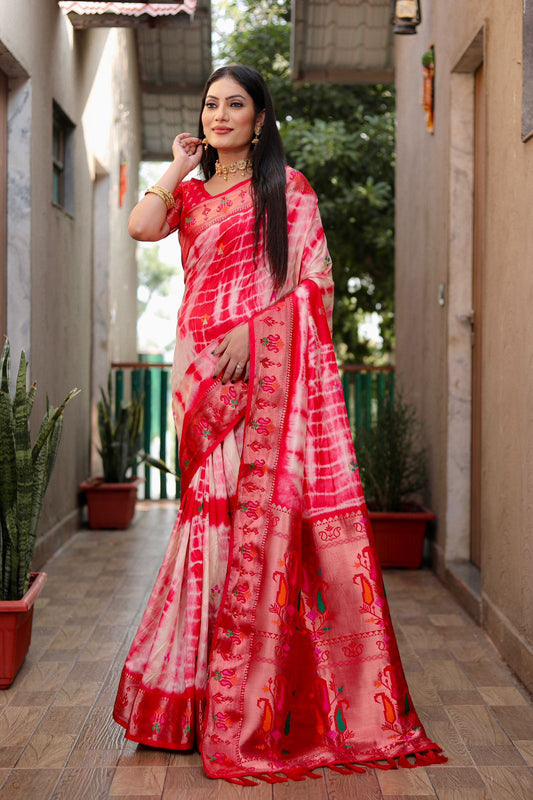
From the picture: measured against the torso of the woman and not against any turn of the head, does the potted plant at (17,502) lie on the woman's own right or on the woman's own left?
on the woman's own right

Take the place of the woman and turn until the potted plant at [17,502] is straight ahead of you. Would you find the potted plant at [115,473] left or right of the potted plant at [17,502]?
right

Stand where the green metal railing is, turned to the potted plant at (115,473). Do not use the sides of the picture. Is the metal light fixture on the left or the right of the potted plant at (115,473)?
left

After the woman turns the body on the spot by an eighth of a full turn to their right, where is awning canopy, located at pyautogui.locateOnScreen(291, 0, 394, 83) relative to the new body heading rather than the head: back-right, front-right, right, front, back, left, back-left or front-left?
right

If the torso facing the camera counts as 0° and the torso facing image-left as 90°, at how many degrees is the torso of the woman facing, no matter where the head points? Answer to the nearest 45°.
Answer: approximately 45°

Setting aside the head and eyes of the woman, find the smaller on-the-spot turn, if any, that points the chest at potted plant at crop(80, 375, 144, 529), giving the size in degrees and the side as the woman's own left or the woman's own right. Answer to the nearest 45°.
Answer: approximately 135° to the woman's own right

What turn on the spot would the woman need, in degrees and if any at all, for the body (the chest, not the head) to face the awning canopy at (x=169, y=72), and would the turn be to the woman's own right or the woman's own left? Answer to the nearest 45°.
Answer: approximately 135° to the woman's own right

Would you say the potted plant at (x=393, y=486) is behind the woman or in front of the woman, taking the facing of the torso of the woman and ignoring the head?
behind
